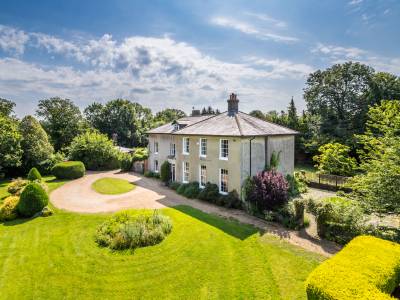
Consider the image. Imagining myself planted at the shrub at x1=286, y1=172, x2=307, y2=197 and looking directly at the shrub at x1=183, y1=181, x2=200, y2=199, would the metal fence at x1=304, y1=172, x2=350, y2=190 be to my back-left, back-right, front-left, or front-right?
back-right

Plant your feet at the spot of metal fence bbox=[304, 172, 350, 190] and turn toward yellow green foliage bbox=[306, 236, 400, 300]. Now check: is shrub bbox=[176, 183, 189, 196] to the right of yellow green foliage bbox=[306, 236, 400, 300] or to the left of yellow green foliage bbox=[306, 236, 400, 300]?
right

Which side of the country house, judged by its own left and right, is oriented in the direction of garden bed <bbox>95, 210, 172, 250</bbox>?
front

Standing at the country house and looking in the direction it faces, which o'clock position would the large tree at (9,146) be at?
The large tree is roughly at 2 o'clock from the country house.

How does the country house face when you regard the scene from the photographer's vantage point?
facing the viewer and to the left of the viewer

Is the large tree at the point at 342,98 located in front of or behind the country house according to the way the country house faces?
behind

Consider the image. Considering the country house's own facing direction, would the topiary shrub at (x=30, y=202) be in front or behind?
in front

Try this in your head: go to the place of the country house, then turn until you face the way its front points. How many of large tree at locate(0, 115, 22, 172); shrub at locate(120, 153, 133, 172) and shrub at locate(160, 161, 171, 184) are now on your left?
0

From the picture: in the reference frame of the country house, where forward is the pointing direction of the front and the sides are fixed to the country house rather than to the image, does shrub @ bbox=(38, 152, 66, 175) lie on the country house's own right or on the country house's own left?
on the country house's own right

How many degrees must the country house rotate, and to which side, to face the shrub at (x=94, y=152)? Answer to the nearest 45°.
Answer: approximately 90° to its right

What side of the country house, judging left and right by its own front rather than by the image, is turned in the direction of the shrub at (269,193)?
left

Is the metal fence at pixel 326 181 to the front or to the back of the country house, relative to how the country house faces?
to the back

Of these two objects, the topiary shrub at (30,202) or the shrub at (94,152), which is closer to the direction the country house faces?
the topiary shrub

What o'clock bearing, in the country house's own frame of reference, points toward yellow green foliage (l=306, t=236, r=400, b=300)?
The yellow green foliage is roughly at 10 o'clock from the country house.
